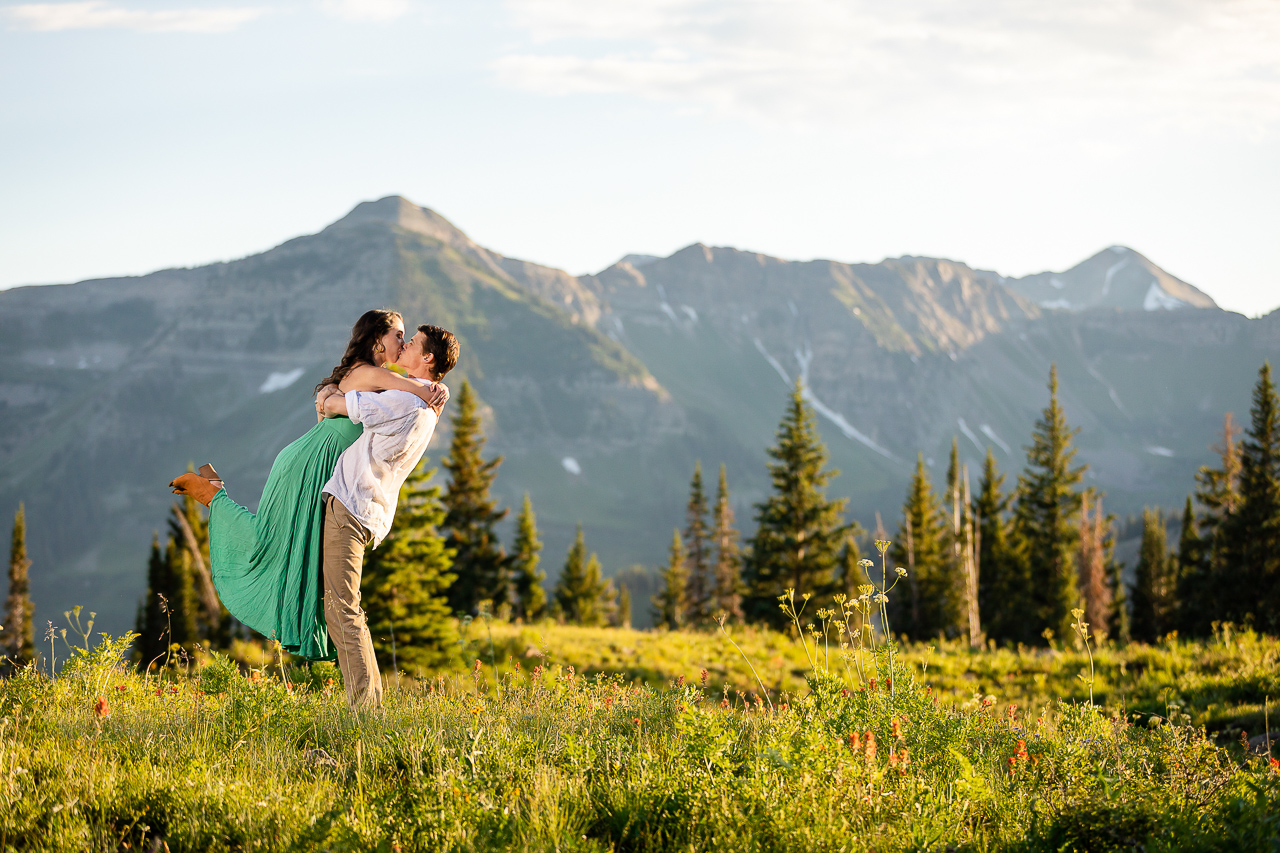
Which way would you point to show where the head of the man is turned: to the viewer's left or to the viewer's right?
to the viewer's left

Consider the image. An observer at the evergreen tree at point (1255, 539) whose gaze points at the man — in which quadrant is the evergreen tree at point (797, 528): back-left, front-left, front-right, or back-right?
front-right

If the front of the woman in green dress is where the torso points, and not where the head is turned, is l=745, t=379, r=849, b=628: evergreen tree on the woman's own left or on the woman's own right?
on the woman's own left

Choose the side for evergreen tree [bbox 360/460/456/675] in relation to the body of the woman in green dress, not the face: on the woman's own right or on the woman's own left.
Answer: on the woman's own left

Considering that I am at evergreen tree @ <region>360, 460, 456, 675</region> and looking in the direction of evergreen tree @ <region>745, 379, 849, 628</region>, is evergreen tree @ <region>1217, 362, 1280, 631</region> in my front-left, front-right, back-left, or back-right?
front-right

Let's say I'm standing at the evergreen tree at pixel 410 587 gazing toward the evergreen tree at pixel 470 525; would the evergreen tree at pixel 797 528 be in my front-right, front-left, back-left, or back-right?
front-right

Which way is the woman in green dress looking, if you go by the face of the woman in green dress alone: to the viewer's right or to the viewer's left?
to the viewer's right

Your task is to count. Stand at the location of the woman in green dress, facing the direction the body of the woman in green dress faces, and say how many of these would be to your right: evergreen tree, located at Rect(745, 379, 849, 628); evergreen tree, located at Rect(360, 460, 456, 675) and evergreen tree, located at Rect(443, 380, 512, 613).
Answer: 0

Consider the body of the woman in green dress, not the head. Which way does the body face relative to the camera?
to the viewer's right

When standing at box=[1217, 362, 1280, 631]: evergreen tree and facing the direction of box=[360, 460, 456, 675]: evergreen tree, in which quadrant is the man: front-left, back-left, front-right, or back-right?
front-left
